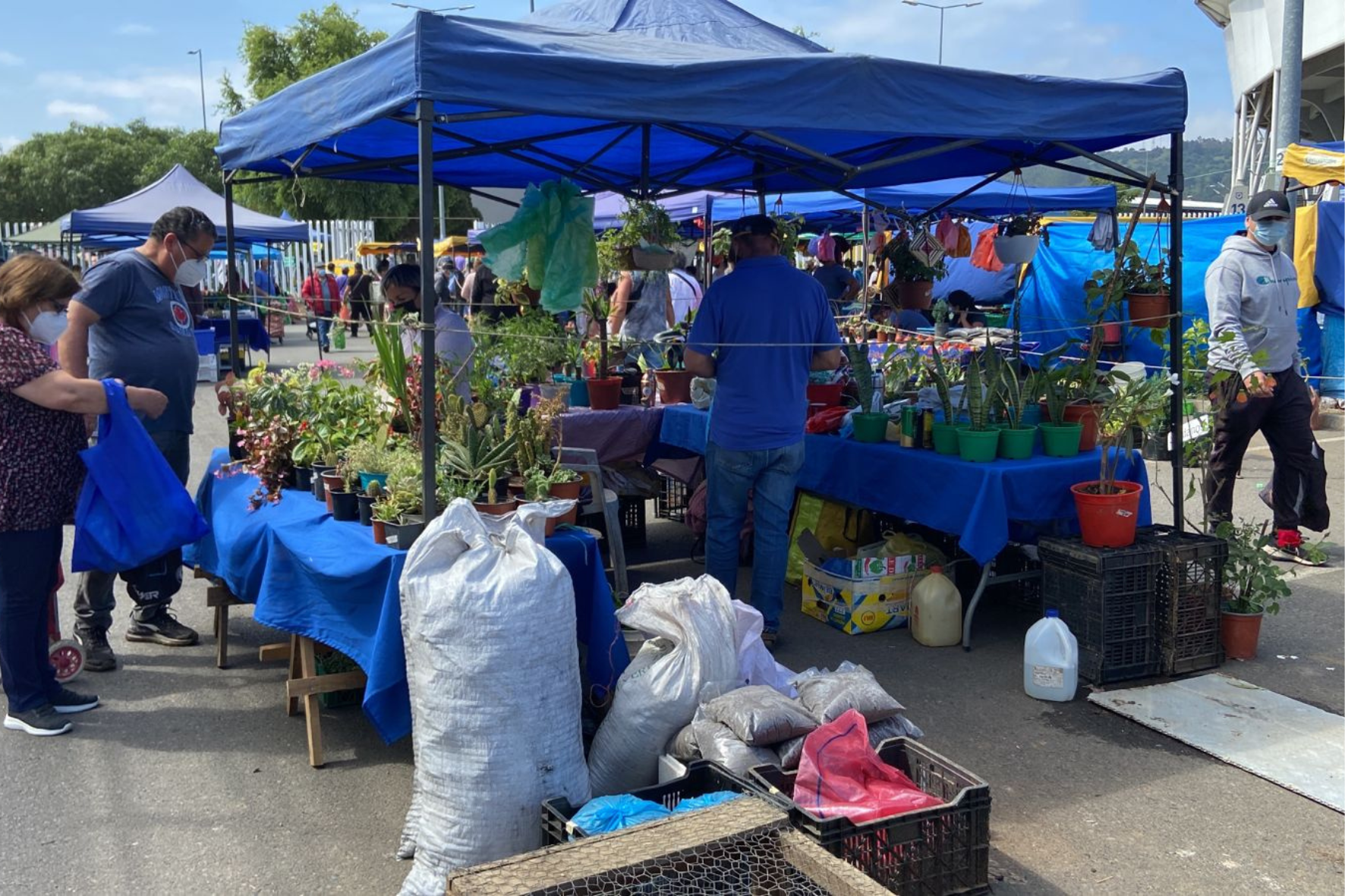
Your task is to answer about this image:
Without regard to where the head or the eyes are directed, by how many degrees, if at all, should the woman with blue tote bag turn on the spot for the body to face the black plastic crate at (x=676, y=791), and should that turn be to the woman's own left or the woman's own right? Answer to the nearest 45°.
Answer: approximately 45° to the woman's own right

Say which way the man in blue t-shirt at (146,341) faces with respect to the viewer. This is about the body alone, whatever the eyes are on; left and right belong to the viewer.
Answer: facing the viewer and to the right of the viewer

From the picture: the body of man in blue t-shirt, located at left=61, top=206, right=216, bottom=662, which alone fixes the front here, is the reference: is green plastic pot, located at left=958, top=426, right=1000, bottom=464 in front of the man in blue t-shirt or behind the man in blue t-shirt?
in front

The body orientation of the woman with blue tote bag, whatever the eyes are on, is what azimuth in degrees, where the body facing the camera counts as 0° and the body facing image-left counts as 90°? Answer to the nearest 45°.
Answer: approximately 270°

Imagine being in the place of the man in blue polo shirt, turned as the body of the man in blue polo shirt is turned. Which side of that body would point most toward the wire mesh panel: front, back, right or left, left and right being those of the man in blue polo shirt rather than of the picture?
back

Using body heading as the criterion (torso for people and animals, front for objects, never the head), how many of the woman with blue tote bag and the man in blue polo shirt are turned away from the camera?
1

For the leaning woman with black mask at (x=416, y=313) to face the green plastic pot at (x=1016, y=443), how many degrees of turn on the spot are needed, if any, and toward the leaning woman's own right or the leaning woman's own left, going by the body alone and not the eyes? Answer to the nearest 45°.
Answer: approximately 135° to the leaning woman's own left

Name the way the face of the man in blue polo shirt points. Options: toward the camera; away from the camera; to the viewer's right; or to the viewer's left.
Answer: away from the camera

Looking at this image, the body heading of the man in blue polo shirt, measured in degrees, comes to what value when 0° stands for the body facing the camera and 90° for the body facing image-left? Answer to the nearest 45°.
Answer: approximately 180°

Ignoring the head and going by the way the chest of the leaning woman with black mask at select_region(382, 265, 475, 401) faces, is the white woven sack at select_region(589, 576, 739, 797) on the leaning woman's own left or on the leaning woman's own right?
on the leaning woman's own left

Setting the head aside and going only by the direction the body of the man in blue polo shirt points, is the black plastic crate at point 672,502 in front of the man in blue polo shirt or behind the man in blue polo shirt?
in front

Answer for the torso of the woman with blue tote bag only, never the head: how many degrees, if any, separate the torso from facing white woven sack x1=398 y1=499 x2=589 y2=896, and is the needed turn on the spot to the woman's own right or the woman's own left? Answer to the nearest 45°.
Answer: approximately 45° to the woman's own right

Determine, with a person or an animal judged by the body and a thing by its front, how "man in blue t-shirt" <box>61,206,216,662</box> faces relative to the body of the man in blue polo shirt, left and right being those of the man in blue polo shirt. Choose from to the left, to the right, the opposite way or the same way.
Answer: to the right

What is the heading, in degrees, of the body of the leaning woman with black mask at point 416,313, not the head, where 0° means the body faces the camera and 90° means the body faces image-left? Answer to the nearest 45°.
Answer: approximately 45°

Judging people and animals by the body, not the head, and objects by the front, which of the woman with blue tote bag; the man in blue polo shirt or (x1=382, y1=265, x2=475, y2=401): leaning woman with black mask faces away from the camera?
the man in blue polo shirt
